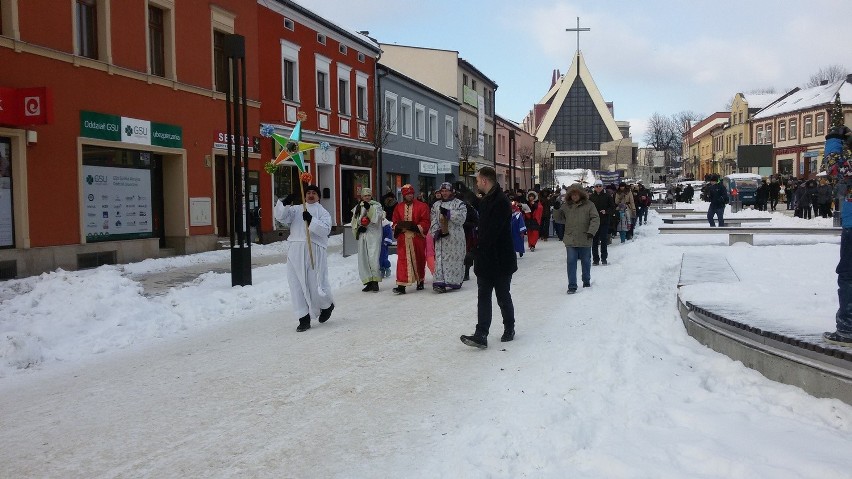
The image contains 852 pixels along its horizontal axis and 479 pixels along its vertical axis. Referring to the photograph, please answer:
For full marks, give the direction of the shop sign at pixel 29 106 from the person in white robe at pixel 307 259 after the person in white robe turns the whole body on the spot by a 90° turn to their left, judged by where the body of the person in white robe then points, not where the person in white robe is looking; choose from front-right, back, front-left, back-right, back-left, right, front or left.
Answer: back-left

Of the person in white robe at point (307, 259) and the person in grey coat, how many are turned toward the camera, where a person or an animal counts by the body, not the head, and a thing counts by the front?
2

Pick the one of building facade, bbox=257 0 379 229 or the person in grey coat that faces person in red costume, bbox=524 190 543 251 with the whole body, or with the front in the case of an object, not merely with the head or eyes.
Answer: the building facade

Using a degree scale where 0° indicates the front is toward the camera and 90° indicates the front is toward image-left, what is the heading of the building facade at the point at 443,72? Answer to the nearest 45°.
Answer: approximately 315°

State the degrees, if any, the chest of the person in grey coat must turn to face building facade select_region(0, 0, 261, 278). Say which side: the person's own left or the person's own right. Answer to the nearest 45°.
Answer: approximately 90° to the person's own right

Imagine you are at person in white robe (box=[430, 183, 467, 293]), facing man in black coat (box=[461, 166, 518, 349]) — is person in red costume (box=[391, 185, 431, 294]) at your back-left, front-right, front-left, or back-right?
back-right

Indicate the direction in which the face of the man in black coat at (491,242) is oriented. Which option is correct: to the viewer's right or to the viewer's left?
to the viewer's left

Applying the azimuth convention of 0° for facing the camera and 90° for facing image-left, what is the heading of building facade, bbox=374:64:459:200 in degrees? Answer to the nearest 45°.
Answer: approximately 315°

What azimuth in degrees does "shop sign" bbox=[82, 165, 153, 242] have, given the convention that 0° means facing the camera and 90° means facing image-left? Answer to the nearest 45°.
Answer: approximately 315°

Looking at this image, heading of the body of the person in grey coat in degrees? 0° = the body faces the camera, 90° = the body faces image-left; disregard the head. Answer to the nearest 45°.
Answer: approximately 0°

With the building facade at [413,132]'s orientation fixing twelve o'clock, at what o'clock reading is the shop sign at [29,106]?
The shop sign is roughly at 2 o'clock from the building facade.
